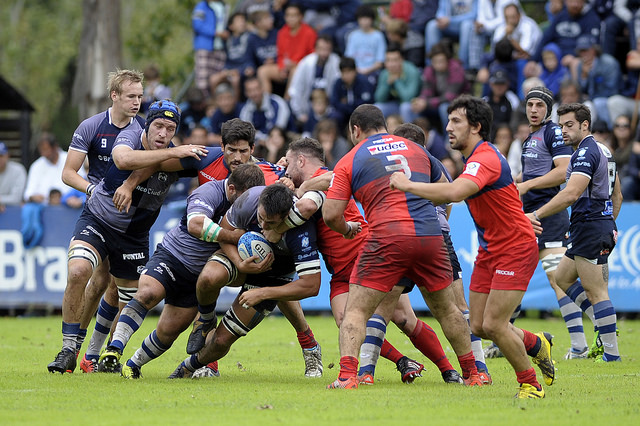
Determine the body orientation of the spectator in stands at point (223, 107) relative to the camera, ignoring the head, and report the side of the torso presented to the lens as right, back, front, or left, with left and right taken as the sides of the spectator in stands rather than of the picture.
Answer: front

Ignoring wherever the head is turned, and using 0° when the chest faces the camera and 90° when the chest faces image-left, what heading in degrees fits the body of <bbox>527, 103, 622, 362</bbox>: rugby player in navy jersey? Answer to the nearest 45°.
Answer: approximately 90°

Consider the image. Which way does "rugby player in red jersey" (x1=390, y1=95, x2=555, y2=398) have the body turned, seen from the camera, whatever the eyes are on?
to the viewer's left

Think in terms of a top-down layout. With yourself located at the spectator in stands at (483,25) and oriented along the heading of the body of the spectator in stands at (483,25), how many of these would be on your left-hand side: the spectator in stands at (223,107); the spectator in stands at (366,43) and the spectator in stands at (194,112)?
0

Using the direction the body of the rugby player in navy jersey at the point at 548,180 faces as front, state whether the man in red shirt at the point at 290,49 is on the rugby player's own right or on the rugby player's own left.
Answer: on the rugby player's own right

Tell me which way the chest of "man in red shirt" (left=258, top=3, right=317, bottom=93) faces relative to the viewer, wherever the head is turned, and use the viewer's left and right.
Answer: facing the viewer and to the left of the viewer

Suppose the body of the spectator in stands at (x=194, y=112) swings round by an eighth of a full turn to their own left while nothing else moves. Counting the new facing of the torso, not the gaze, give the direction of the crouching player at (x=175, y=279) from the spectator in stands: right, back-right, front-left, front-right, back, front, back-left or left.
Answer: front-right

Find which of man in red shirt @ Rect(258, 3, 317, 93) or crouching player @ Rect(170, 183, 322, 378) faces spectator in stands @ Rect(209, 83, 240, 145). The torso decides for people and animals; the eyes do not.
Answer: the man in red shirt

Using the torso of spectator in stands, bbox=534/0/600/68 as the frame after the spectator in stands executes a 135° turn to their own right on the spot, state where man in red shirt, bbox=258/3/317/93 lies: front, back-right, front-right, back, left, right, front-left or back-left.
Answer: front-left

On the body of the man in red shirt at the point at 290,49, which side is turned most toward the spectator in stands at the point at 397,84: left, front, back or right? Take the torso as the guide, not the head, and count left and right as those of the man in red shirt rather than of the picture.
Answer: left

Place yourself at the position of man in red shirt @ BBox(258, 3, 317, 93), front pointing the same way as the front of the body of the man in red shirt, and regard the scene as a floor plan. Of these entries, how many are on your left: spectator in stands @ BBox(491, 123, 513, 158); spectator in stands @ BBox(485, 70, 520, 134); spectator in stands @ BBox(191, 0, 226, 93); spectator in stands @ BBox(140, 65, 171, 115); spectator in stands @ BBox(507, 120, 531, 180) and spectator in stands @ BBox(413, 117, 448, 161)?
4

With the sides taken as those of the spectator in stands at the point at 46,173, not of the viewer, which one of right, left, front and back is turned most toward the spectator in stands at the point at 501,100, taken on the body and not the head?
left
